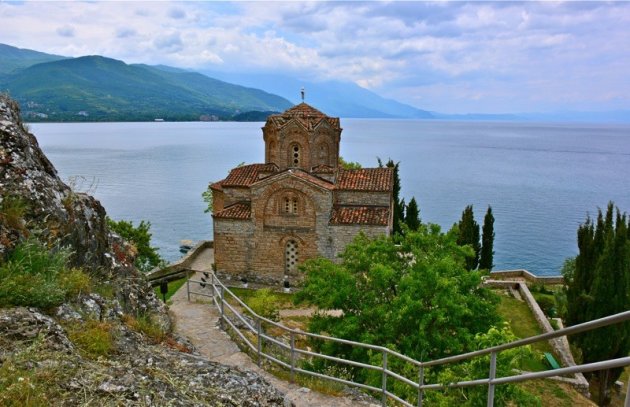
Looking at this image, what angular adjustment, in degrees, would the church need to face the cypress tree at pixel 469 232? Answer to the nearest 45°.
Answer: approximately 45° to its left

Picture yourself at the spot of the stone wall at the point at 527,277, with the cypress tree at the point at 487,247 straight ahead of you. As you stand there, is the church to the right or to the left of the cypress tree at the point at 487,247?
left
